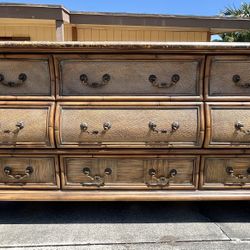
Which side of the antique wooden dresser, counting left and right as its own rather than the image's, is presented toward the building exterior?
back

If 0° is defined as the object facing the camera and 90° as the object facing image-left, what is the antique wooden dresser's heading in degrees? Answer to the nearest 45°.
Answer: approximately 0°
